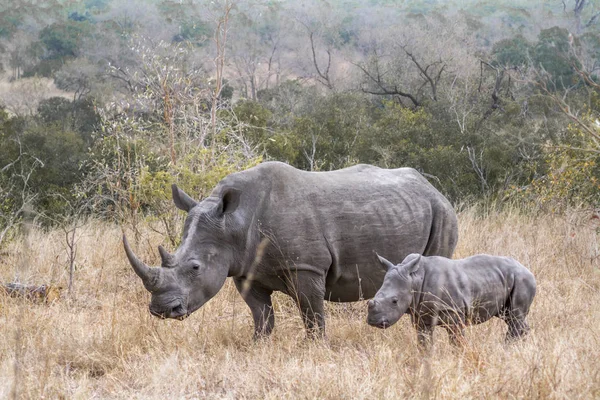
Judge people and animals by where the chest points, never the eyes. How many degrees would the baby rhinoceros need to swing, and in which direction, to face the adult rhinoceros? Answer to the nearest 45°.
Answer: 0° — it already faces it

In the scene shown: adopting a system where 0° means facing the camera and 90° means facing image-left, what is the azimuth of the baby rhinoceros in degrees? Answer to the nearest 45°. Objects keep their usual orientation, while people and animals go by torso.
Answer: approximately 90°
